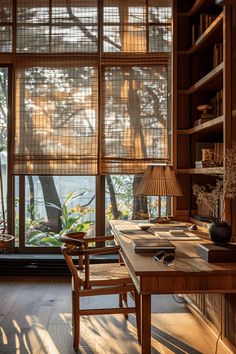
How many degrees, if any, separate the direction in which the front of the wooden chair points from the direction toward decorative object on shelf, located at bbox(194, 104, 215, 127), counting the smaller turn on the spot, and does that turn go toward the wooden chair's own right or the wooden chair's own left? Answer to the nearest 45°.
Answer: approximately 45° to the wooden chair's own left

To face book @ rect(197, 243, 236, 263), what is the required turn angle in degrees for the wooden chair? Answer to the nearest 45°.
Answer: approximately 45° to its right

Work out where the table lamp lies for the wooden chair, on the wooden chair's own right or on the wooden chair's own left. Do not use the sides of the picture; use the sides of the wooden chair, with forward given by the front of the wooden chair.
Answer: on the wooden chair's own left

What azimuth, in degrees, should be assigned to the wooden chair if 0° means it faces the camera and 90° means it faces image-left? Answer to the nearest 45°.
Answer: approximately 270°
